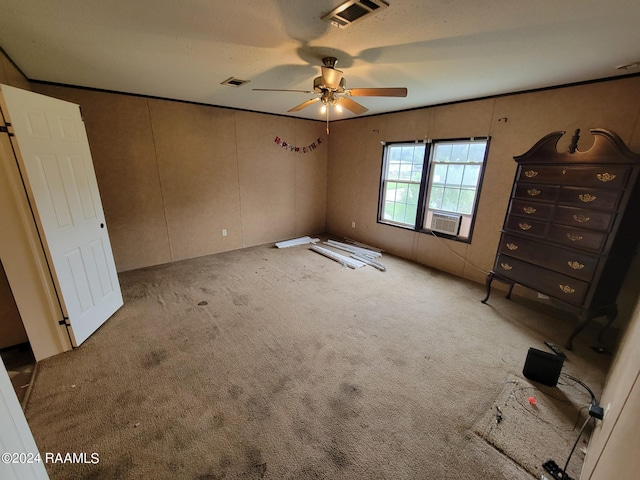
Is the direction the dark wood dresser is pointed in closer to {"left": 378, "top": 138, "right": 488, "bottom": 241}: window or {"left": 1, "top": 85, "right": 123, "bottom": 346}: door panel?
the door panel

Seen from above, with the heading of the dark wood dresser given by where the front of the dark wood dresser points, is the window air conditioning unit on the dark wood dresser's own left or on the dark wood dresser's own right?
on the dark wood dresser's own right

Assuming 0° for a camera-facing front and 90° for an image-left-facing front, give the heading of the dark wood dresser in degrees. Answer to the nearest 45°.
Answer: approximately 45°

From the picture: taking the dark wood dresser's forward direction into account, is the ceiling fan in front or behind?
in front

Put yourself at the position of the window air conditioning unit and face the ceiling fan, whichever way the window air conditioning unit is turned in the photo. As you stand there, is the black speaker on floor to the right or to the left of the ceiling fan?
left

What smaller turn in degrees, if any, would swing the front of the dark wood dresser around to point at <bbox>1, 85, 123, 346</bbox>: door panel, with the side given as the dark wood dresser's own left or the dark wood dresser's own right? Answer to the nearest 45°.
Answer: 0° — it already faces it

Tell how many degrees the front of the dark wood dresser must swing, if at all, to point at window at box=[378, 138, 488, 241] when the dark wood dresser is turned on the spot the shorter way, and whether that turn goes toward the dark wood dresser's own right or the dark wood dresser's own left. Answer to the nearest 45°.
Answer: approximately 90° to the dark wood dresser's own right

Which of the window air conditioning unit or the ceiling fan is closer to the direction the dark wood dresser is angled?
the ceiling fan
